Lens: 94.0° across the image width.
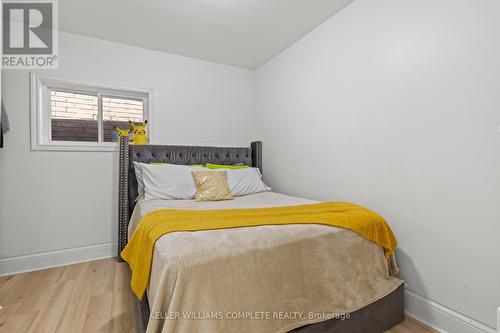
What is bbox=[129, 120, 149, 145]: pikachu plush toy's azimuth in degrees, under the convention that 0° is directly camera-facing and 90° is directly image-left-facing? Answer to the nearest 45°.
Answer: approximately 0°

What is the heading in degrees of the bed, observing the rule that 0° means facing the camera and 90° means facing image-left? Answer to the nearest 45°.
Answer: approximately 315°

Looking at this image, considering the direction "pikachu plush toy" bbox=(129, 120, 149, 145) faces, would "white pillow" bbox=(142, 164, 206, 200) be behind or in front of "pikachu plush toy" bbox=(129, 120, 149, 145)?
in front
